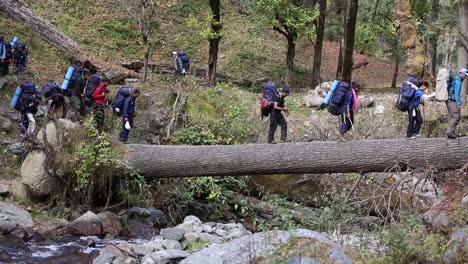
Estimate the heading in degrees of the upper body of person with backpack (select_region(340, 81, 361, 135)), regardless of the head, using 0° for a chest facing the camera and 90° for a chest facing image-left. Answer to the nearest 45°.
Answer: approximately 270°

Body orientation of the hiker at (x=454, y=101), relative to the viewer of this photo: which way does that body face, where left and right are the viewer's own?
facing to the right of the viewer

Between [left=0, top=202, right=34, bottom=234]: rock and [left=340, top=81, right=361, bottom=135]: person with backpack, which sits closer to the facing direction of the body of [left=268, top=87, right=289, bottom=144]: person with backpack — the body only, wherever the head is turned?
the person with backpack

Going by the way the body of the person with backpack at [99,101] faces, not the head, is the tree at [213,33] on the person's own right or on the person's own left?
on the person's own left

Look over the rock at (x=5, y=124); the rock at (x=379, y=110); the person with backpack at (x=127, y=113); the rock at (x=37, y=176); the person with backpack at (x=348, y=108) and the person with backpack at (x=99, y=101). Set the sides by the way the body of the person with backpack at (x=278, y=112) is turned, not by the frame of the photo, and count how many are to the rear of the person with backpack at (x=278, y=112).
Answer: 4

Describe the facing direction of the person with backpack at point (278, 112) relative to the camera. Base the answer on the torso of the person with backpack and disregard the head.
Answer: to the viewer's right

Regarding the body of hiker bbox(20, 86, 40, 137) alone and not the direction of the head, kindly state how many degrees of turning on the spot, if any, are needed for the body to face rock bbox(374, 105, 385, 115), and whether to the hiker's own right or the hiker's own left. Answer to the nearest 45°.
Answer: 0° — they already face it

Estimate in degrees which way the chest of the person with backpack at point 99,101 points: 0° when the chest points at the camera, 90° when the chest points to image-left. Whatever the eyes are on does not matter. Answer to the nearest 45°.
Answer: approximately 270°

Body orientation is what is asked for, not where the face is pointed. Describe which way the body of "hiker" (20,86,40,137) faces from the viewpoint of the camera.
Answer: to the viewer's right

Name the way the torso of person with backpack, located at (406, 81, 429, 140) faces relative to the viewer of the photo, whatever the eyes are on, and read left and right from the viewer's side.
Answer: facing to the right of the viewer

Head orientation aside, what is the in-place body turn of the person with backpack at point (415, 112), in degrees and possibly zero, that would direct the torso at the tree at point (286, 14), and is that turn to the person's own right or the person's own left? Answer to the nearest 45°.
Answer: approximately 135° to the person's own left

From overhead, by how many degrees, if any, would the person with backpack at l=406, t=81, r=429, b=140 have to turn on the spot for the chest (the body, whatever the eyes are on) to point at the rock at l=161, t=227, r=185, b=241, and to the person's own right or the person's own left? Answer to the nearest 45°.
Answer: approximately 135° to the person's own right
